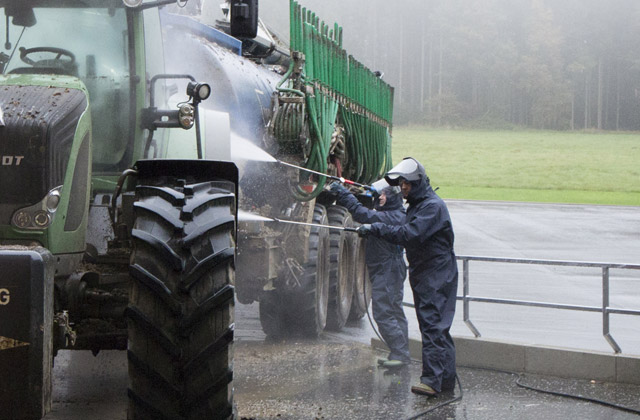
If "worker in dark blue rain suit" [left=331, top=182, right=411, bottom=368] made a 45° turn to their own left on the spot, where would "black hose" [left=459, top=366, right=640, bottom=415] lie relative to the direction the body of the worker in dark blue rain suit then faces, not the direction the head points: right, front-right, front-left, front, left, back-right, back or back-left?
left

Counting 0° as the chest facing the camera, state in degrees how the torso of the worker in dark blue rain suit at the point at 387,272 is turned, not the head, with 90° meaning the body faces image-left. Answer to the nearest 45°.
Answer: approximately 90°

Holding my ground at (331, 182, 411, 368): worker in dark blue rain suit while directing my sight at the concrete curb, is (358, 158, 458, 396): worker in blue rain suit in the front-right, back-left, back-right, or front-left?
front-right

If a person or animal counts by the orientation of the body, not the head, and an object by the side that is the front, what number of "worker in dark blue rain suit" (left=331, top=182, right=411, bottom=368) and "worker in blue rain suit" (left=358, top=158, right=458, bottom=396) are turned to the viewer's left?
2

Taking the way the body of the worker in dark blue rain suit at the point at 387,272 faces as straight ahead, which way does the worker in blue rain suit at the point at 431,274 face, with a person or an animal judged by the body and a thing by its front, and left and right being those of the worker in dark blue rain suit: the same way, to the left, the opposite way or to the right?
the same way

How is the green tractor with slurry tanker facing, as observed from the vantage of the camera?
facing the viewer and to the left of the viewer

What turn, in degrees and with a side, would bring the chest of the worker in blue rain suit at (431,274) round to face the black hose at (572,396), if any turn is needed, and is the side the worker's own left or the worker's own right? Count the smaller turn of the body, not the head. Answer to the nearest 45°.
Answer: approximately 180°

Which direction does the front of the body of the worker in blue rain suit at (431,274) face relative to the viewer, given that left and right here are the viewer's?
facing to the left of the viewer

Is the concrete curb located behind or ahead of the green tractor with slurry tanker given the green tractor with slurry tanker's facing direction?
behind

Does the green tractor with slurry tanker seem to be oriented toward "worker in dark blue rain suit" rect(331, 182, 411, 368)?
no

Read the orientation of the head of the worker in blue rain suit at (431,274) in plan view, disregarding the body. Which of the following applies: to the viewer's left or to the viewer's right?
to the viewer's left
